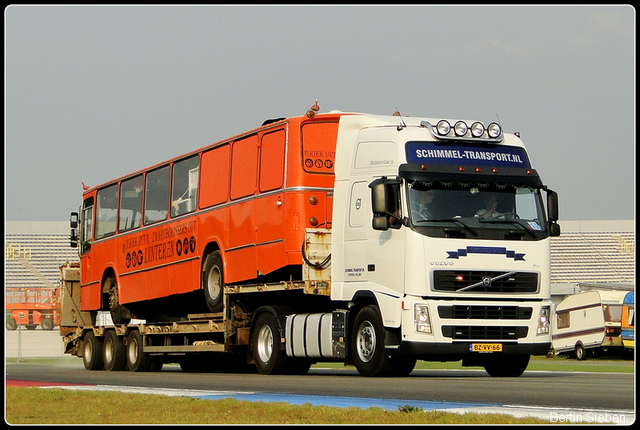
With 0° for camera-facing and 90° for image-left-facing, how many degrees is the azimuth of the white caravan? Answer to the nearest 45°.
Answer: approximately 135°

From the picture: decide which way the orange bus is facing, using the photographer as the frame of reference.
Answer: facing away from the viewer and to the left of the viewer

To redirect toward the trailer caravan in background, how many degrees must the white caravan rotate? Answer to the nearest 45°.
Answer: approximately 180°
